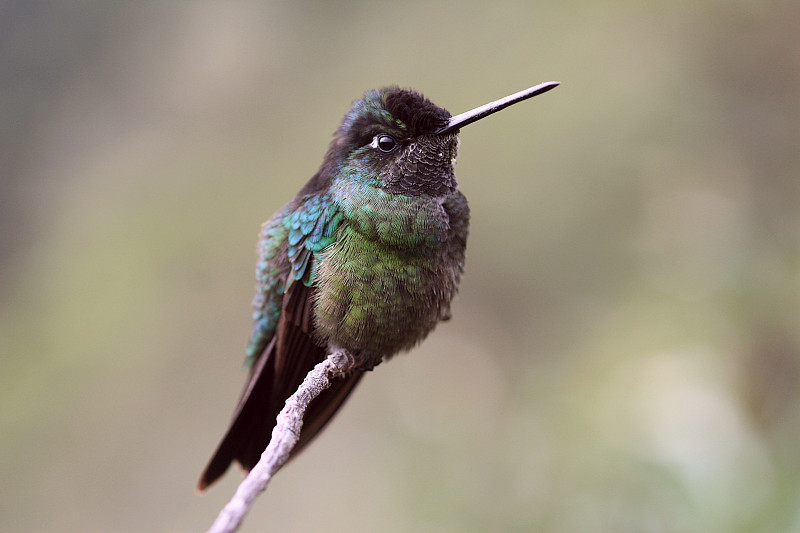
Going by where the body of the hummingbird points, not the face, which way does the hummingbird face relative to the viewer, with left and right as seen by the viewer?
facing the viewer and to the right of the viewer
